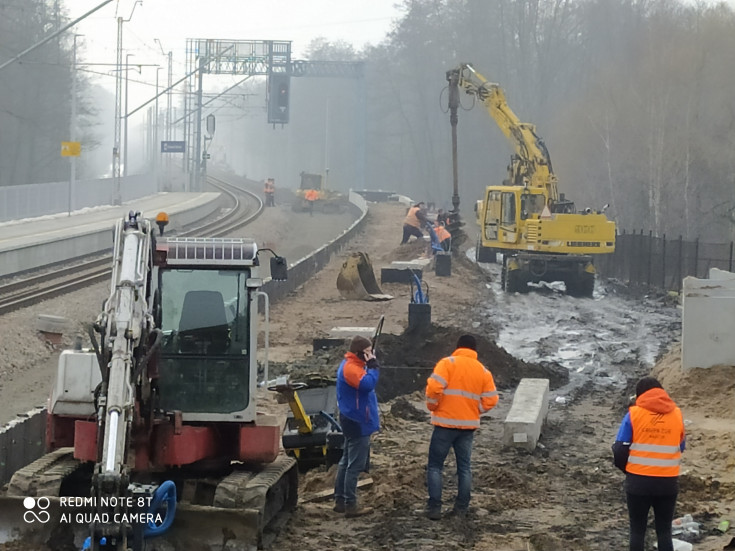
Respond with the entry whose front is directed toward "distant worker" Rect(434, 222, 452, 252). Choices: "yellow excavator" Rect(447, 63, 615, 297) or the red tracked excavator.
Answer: the yellow excavator

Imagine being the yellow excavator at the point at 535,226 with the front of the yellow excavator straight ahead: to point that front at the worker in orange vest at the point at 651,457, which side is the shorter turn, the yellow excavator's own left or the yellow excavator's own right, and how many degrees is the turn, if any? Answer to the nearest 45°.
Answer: approximately 135° to the yellow excavator's own left

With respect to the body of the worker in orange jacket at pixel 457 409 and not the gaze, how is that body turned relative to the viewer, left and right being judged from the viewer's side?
facing away from the viewer

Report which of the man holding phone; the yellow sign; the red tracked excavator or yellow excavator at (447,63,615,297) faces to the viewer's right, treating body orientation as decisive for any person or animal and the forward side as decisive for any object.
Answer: the man holding phone

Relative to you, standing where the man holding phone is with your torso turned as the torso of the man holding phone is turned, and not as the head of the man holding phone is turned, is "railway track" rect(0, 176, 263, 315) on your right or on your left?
on your left

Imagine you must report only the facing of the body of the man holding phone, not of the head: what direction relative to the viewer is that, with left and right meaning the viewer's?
facing to the right of the viewer

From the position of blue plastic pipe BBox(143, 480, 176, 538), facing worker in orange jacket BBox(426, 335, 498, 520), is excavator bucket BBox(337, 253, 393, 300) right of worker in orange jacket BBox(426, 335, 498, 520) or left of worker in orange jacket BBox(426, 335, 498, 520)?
left

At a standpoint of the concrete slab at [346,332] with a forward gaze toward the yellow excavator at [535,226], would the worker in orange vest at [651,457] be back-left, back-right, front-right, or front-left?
back-right

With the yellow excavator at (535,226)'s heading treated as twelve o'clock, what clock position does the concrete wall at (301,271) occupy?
The concrete wall is roughly at 10 o'clock from the yellow excavator.

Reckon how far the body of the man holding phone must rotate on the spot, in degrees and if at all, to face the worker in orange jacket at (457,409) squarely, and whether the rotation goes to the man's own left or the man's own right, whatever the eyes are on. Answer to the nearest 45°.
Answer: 0° — they already face them
